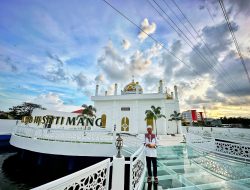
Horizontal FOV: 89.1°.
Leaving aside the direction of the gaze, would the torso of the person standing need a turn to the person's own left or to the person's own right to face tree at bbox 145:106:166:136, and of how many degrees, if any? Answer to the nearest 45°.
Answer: approximately 180°

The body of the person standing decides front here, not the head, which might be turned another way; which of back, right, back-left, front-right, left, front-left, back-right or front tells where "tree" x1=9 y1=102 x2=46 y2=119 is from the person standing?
back-right

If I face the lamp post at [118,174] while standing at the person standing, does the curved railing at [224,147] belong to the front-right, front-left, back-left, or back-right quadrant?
back-left

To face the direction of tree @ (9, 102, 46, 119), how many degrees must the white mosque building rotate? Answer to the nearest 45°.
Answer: approximately 90° to its right

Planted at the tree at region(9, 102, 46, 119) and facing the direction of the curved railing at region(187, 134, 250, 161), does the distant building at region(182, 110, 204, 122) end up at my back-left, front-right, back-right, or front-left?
front-left

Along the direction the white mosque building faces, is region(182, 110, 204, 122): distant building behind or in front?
behind

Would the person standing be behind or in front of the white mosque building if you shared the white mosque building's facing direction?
in front

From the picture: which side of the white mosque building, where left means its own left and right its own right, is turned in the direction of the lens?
front

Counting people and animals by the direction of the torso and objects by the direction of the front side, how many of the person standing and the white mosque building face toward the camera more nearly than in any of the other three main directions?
2

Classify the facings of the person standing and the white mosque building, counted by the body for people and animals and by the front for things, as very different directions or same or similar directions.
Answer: same or similar directions

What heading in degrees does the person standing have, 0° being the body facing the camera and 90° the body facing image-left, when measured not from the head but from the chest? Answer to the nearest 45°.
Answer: approximately 0°

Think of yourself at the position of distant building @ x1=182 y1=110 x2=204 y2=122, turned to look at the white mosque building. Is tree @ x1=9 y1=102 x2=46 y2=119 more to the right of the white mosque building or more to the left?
right
